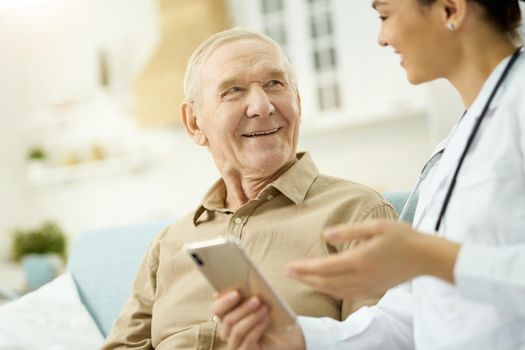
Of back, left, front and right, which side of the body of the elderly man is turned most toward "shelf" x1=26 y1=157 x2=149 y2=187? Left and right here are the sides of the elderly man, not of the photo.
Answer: back

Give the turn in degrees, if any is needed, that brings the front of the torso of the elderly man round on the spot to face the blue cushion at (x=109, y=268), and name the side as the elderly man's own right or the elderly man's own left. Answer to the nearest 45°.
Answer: approximately 135° to the elderly man's own right

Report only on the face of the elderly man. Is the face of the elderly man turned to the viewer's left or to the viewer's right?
to the viewer's right

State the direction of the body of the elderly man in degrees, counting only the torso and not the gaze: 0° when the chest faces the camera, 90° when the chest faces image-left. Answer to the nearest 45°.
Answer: approximately 0°

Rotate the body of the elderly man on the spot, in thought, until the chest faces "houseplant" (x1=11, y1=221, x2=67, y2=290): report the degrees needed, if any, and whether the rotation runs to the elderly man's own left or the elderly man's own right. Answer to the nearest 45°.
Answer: approximately 135° to the elderly man's own right

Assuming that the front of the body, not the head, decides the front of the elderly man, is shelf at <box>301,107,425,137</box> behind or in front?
behind
